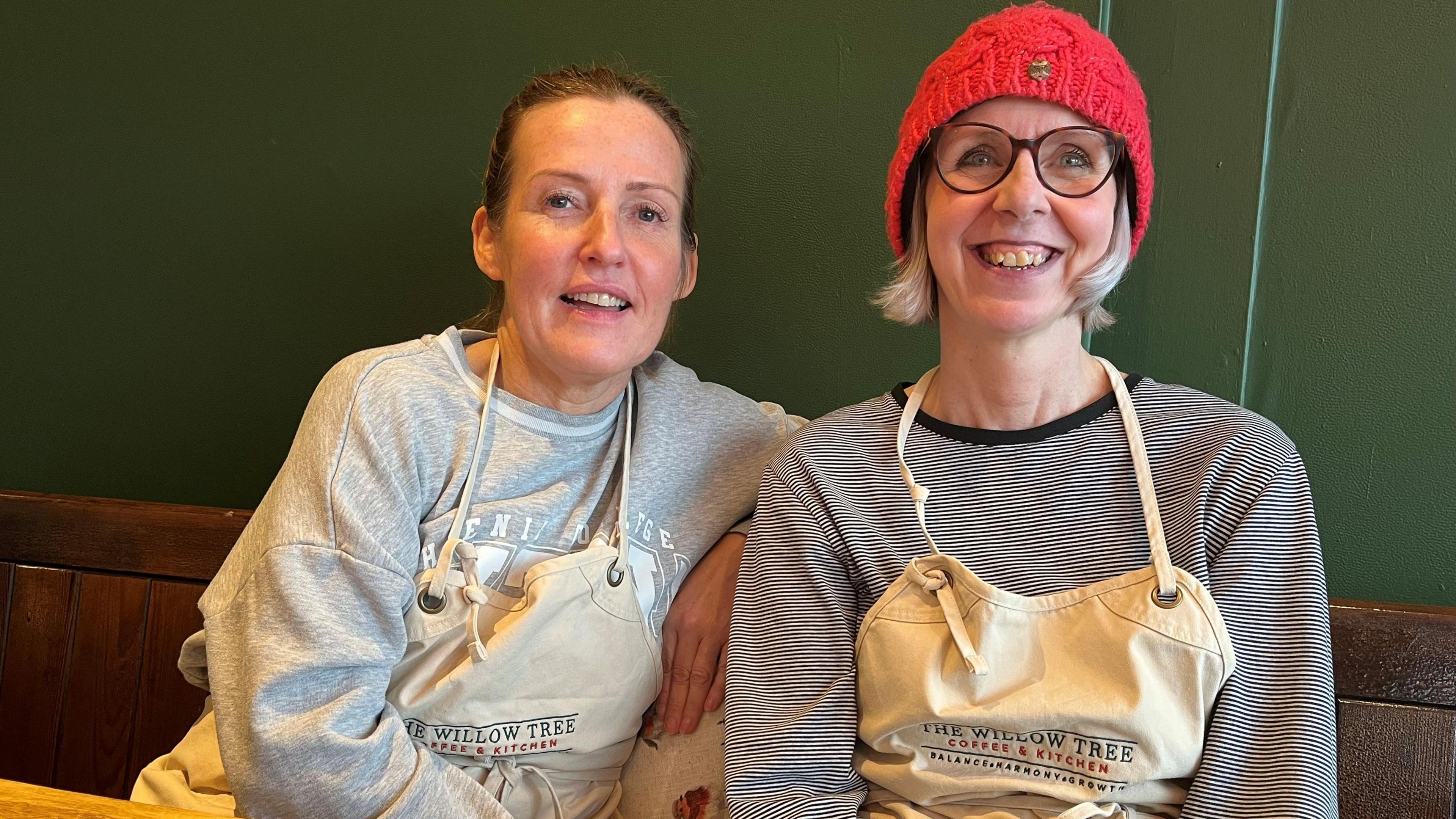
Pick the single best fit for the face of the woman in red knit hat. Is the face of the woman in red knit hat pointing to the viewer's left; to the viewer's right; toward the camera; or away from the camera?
toward the camera

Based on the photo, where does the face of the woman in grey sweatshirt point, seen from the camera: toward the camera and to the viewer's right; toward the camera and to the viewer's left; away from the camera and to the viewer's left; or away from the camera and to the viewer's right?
toward the camera and to the viewer's right

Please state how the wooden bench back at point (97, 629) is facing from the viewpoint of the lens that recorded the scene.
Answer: facing the viewer

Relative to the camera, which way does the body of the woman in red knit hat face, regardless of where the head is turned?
toward the camera
